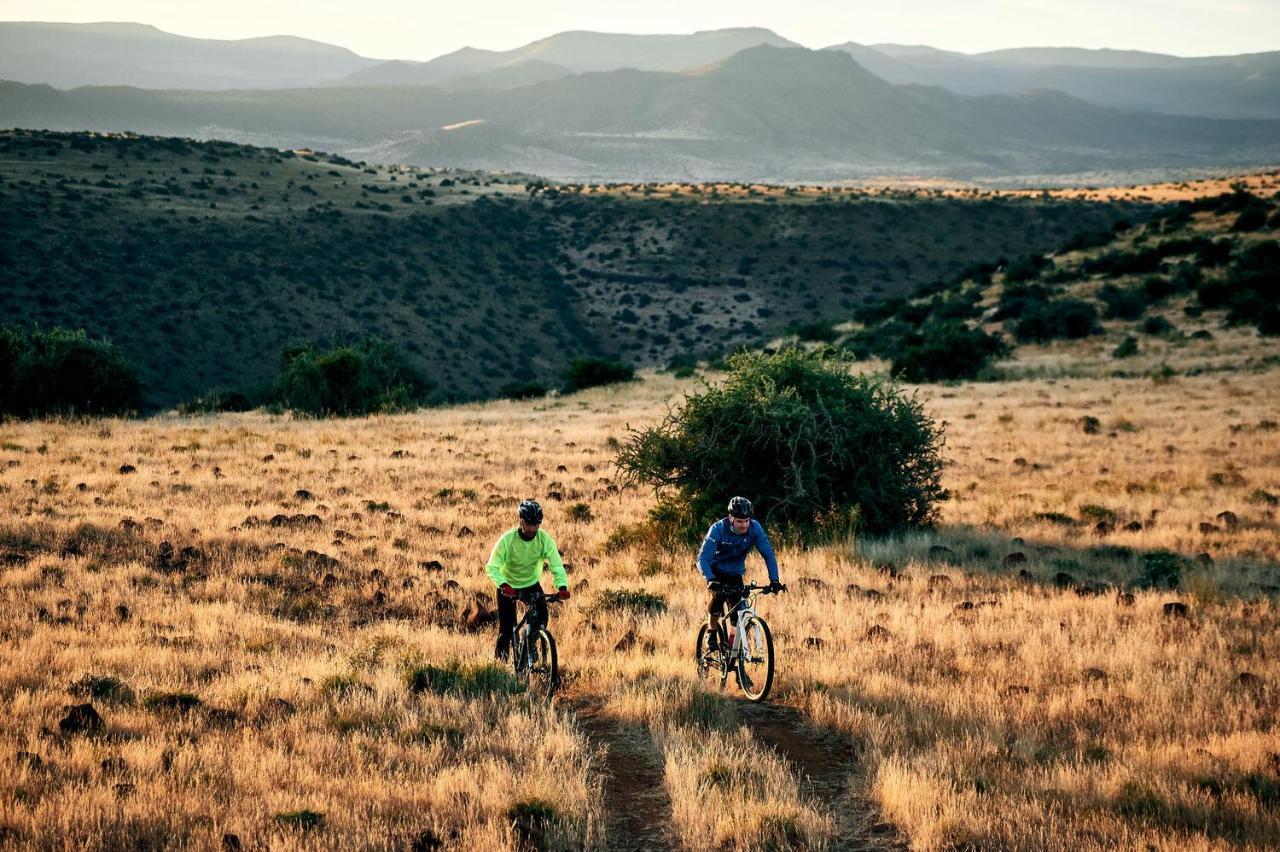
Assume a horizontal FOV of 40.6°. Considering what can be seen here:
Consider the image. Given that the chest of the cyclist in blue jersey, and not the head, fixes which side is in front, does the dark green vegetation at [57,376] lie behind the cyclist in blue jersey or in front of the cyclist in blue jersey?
behind

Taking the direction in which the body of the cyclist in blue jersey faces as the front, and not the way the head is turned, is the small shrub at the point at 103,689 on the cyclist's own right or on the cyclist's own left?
on the cyclist's own right

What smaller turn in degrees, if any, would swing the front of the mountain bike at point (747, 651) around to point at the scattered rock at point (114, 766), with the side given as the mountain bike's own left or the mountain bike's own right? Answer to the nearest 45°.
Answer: approximately 90° to the mountain bike's own right

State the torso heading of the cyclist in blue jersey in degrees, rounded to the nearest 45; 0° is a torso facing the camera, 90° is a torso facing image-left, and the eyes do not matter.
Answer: approximately 315°

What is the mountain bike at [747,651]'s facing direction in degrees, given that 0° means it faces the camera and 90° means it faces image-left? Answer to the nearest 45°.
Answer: approximately 315°
